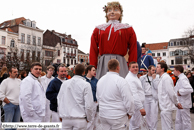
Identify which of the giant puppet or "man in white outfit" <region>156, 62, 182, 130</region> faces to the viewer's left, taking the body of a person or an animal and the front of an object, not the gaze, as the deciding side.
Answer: the man in white outfit

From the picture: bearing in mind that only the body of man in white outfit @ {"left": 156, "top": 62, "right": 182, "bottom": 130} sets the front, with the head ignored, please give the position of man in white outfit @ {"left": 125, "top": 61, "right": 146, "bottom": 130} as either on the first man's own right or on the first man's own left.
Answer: on the first man's own left

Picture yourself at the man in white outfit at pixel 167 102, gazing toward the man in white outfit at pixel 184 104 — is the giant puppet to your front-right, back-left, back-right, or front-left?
back-left

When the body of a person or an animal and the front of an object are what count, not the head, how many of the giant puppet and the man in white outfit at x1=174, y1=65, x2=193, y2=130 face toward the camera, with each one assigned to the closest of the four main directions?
1

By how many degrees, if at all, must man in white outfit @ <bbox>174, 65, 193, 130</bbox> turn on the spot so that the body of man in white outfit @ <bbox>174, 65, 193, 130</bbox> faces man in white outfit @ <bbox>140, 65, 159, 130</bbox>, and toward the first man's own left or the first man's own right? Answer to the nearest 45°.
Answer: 0° — they already face them

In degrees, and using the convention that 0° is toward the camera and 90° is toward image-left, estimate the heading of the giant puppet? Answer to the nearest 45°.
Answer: approximately 0°

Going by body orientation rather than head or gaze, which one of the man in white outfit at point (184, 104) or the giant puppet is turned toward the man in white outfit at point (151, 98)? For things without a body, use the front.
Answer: the man in white outfit at point (184, 104)

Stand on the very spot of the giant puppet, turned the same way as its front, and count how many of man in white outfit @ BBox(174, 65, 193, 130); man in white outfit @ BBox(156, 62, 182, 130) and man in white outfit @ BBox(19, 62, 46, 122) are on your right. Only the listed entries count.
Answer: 1

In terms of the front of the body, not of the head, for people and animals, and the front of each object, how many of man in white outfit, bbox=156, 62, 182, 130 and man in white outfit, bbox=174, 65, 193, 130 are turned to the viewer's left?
2

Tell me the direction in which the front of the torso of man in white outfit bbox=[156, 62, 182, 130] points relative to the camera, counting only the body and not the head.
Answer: to the viewer's left

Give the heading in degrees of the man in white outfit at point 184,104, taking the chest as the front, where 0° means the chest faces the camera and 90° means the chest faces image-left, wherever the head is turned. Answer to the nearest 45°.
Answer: approximately 90°
